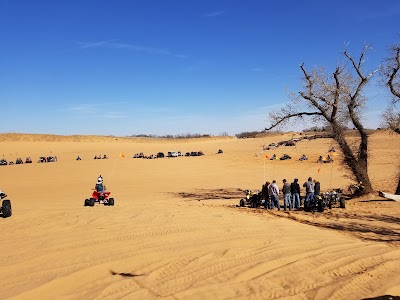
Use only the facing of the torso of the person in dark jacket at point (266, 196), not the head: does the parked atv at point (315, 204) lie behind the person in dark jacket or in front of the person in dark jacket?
in front

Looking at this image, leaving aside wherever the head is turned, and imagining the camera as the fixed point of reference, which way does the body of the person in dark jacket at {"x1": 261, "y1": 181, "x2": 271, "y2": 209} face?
to the viewer's right

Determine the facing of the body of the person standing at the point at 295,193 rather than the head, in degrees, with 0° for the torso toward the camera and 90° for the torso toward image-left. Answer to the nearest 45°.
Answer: approximately 180°

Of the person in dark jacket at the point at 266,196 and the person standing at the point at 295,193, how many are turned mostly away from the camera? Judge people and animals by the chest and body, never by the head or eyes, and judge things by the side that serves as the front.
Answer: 1

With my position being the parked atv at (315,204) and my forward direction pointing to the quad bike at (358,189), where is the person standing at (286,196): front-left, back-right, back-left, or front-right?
back-left

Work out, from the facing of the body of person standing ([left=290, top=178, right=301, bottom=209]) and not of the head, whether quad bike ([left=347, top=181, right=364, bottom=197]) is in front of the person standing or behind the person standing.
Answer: in front

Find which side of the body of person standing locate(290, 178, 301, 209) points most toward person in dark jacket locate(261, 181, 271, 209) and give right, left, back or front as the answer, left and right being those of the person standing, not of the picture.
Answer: left

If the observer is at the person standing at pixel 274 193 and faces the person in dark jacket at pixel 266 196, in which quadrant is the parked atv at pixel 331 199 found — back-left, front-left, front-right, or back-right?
back-right

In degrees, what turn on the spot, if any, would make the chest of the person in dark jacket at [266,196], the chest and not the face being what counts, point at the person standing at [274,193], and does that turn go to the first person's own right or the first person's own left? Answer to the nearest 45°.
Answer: approximately 45° to the first person's own right
